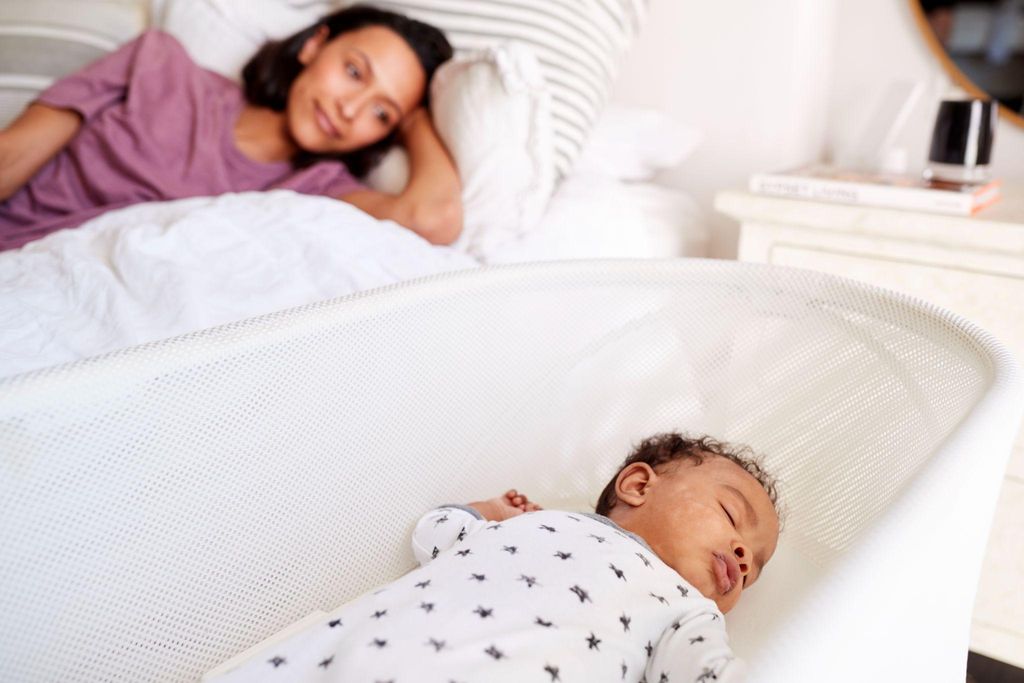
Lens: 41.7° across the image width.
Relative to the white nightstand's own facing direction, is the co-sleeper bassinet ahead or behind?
ahead

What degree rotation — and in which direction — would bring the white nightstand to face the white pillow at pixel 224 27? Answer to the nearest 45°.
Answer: approximately 45° to its right

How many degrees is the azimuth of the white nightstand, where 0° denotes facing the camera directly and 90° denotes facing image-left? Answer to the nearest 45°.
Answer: approximately 45°

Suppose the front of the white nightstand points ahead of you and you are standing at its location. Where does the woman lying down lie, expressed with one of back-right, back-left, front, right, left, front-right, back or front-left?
front-right

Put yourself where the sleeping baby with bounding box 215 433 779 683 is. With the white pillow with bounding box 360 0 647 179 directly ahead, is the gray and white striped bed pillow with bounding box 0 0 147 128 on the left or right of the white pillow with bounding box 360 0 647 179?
left

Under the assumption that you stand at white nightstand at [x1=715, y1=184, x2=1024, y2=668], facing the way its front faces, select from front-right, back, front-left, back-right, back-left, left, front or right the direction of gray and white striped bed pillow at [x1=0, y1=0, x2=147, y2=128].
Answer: front-right
